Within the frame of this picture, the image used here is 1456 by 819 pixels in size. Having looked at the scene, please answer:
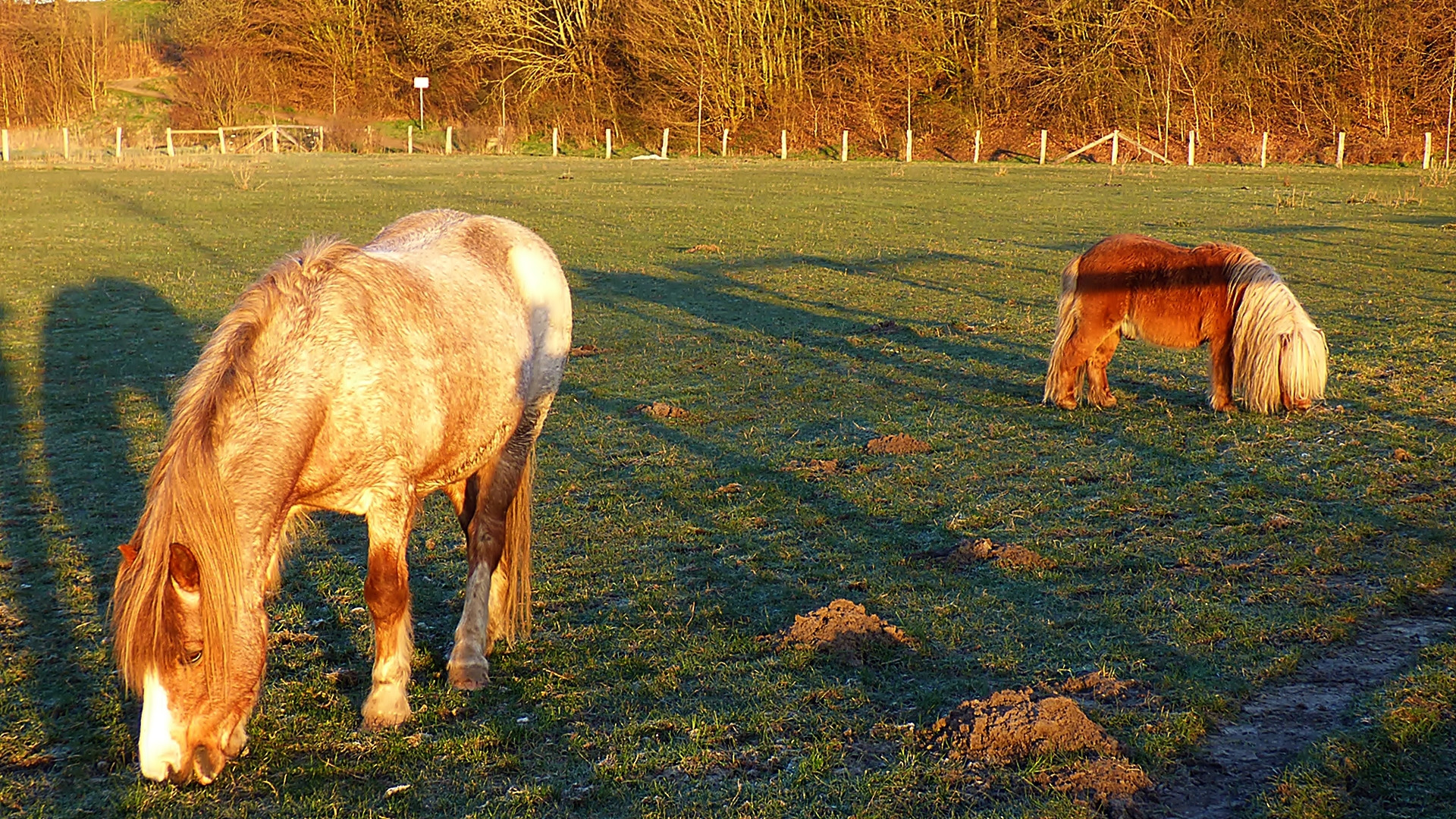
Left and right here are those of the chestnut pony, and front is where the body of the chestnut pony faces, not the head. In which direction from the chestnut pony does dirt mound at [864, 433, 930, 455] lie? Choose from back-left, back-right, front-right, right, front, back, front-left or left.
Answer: back-right

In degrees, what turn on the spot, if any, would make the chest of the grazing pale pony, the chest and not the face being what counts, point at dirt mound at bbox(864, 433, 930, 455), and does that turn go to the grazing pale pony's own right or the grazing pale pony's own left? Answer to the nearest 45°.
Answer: approximately 180°

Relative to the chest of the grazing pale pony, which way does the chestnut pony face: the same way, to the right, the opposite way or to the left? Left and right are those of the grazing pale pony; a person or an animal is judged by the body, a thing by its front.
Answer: to the left

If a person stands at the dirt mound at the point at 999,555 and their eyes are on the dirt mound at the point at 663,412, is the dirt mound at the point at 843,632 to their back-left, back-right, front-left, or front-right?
back-left

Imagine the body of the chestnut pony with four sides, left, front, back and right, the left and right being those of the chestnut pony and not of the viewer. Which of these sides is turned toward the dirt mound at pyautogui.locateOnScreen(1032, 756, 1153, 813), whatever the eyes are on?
right

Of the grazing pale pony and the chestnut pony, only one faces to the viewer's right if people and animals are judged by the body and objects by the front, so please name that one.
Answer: the chestnut pony

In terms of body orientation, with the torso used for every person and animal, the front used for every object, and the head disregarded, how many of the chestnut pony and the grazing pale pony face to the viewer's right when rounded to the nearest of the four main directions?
1

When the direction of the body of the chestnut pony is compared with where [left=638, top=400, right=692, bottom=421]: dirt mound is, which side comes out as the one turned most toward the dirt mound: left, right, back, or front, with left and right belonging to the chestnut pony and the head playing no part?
back

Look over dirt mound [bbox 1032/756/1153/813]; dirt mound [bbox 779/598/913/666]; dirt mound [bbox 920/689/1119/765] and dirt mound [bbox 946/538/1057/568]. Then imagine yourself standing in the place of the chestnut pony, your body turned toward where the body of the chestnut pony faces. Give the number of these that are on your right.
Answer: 4

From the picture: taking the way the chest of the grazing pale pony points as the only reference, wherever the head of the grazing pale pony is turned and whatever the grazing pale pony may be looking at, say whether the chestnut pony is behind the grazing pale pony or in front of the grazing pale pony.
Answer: behind

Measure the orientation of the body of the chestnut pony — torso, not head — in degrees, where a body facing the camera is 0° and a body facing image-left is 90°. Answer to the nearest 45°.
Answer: approximately 270°

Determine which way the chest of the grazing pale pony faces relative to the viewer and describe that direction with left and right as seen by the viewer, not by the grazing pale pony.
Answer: facing the viewer and to the left of the viewer
